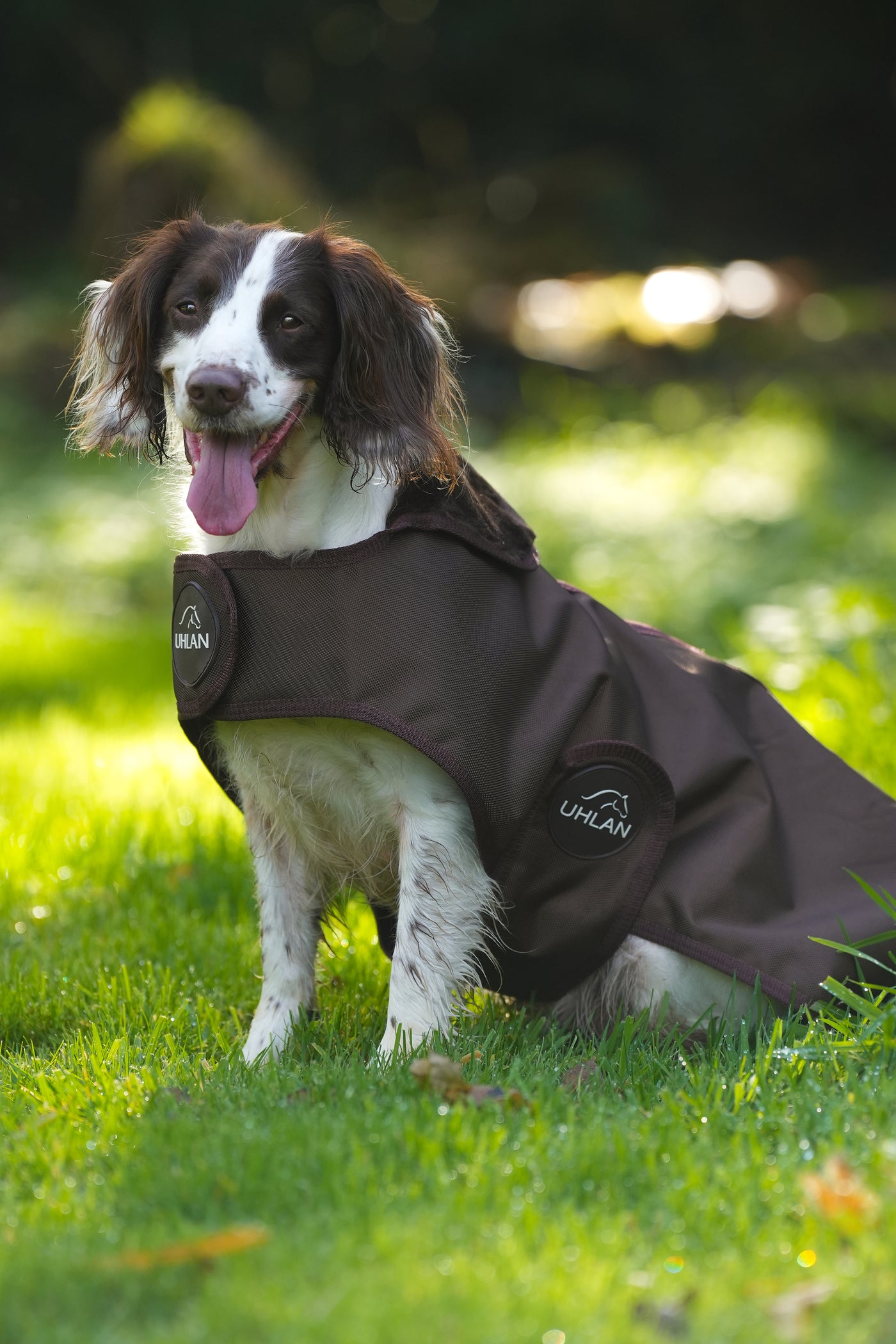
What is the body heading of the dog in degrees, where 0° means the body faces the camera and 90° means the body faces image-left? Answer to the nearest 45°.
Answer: approximately 45°

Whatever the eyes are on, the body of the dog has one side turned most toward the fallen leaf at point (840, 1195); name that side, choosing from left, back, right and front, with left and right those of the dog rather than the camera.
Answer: left

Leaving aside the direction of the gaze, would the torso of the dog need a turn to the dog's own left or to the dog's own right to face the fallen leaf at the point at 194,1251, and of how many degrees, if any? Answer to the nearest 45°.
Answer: approximately 45° to the dog's own left
